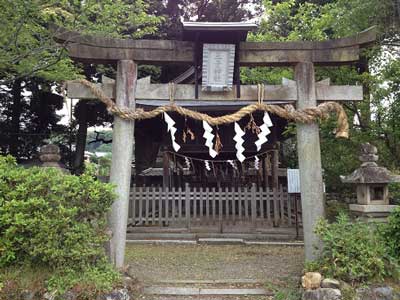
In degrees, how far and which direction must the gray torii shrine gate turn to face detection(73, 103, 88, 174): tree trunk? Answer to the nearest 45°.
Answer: approximately 135° to its right

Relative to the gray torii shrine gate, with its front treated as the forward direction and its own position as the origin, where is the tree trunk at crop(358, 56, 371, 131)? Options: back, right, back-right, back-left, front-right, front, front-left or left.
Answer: back-left

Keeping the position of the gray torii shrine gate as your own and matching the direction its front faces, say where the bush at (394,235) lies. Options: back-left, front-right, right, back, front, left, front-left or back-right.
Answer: left

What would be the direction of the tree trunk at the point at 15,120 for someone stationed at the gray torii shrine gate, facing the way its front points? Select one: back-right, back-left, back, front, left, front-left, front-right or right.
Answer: back-right

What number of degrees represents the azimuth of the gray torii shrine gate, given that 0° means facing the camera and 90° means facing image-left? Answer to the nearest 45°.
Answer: approximately 0°
